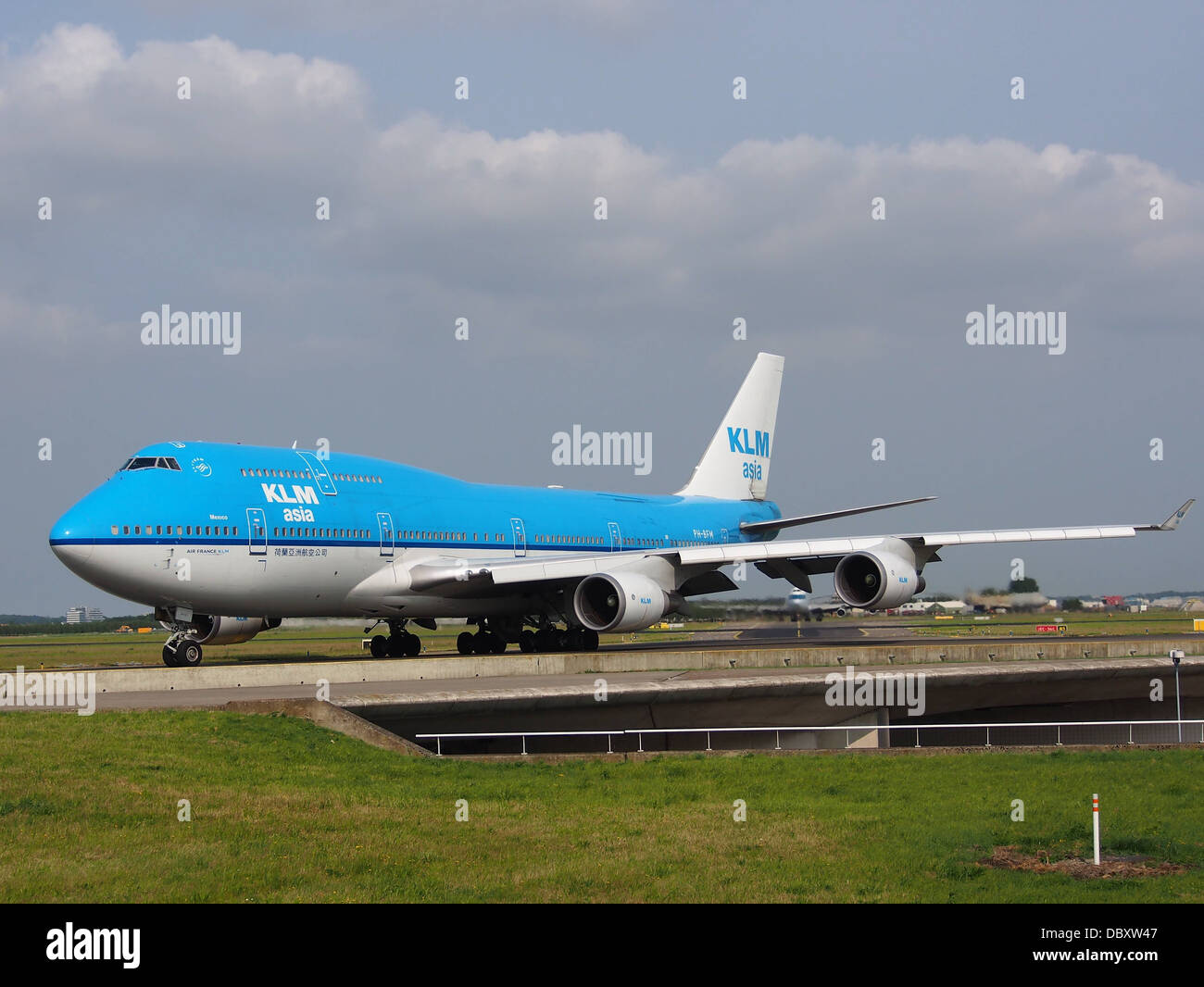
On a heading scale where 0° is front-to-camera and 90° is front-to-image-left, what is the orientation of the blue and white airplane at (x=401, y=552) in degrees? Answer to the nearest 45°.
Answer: approximately 45°

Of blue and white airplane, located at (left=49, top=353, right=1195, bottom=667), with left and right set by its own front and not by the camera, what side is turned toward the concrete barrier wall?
left
